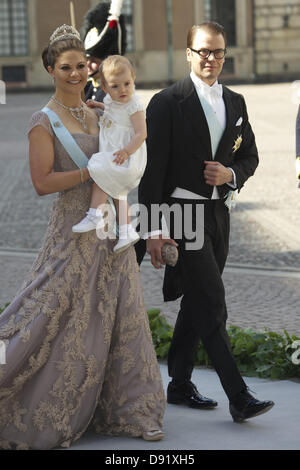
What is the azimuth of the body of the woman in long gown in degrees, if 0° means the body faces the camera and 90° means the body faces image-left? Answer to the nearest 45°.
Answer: approximately 315°

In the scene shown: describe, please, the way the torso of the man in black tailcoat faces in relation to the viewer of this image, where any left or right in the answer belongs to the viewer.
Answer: facing the viewer and to the right of the viewer

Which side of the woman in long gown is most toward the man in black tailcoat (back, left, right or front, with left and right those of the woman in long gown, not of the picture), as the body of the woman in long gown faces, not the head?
left

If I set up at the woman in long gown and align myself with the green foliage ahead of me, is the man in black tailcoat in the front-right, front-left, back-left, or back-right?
front-right

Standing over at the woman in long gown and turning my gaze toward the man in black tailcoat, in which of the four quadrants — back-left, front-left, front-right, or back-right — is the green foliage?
front-left

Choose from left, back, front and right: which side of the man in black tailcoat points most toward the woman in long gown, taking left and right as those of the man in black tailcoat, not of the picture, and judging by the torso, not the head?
right

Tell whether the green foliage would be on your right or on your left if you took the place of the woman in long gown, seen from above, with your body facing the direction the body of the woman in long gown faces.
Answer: on your left

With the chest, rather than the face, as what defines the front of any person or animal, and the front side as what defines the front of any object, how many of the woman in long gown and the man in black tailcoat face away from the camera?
0

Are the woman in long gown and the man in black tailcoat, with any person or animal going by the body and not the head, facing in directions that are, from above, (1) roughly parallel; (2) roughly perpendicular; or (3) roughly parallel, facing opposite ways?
roughly parallel
